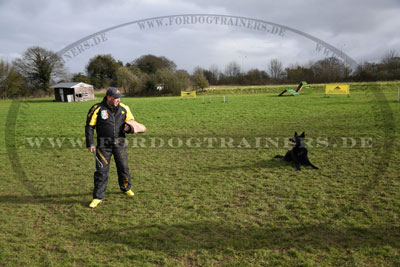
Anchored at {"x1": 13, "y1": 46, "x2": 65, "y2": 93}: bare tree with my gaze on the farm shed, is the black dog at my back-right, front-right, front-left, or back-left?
front-right

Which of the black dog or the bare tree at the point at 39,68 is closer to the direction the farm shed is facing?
the black dog

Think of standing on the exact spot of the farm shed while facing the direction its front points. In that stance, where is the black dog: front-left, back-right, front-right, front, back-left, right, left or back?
front-left

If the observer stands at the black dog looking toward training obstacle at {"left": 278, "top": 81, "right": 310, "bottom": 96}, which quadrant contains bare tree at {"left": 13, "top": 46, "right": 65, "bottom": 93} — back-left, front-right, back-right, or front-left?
front-left

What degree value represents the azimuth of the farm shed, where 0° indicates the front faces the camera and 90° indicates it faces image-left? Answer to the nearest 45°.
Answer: approximately 45°

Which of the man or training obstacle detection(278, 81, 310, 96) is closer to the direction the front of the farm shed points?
the man

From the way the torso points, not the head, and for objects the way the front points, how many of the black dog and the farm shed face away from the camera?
0

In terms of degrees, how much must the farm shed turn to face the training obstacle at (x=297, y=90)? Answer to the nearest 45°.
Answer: approximately 90° to its left

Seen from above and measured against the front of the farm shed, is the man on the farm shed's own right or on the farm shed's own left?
on the farm shed's own left
